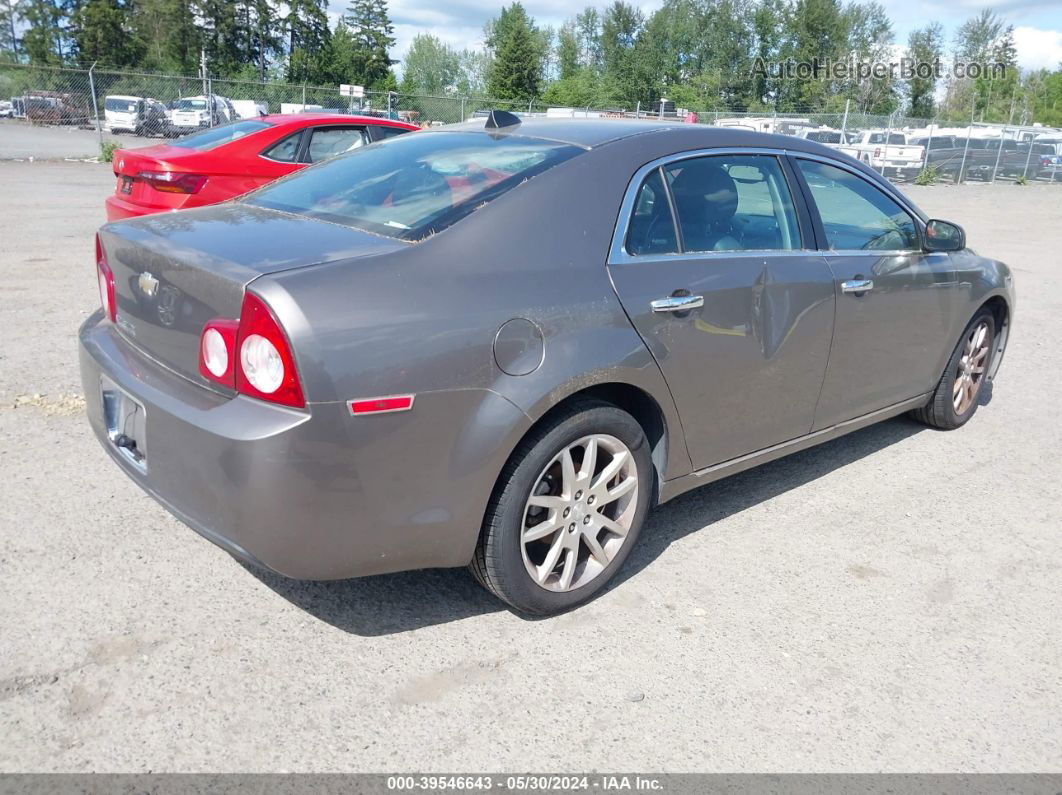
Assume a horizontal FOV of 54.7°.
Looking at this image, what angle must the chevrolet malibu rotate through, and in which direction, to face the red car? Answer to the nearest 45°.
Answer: approximately 90° to its left

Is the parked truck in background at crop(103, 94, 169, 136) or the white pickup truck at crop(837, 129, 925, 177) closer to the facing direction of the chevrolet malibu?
the white pickup truck

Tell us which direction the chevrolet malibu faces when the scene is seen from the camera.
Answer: facing away from the viewer and to the right of the viewer

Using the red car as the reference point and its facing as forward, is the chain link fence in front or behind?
in front

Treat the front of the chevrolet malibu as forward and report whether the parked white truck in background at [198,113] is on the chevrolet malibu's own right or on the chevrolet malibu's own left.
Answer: on the chevrolet malibu's own left

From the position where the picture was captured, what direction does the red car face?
facing away from the viewer and to the right of the viewer

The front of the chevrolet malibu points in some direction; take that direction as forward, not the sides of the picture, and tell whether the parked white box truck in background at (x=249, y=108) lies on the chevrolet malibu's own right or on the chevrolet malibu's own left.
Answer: on the chevrolet malibu's own left

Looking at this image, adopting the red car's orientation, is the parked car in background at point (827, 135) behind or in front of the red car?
in front

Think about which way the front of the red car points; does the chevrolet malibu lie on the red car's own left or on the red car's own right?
on the red car's own right

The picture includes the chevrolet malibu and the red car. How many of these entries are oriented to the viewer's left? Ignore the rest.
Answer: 0

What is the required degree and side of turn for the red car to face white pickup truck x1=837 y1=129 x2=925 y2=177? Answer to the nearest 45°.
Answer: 0° — it already faces it

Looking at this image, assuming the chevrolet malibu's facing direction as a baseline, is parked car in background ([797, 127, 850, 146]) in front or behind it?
in front

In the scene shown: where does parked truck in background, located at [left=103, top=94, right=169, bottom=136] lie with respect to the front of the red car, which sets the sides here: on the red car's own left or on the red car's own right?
on the red car's own left

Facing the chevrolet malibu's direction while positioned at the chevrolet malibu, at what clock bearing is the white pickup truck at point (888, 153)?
The white pickup truck is roughly at 11 o'clock from the chevrolet malibu.
